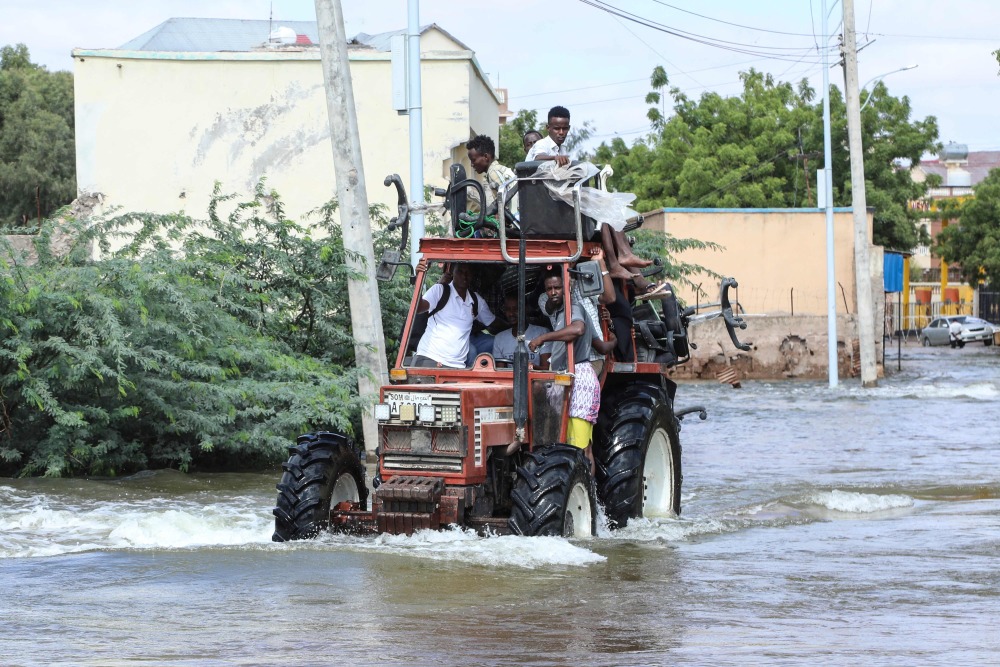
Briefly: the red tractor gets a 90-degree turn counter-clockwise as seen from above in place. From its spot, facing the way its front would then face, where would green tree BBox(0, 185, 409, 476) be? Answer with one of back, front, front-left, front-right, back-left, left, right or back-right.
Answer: back

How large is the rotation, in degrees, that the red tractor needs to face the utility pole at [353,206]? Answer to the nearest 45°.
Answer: approximately 135° to its right

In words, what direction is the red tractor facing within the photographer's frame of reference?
facing the viewer and to the left of the viewer

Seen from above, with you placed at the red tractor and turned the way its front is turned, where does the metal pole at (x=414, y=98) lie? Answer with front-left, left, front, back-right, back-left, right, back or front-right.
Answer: back-right

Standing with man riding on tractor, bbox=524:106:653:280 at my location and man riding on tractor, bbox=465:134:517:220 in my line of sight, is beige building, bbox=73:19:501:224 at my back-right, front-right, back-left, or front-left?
front-right

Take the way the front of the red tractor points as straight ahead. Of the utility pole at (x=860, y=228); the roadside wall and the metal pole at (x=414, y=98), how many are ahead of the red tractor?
0

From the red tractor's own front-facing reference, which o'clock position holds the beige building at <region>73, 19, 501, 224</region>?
The beige building is roughly at 4 o'clock from the red tractor.

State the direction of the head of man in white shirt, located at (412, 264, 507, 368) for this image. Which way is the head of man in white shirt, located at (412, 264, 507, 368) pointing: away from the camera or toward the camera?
toward the camera

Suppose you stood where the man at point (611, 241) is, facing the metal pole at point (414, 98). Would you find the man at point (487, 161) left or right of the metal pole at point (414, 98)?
left
